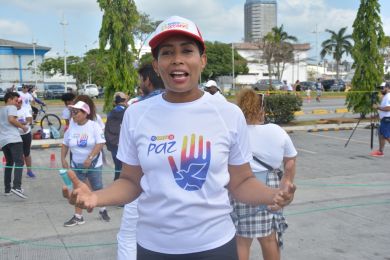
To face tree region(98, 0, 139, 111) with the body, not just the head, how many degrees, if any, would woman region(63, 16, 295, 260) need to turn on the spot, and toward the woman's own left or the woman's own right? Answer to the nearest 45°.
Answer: approximately 180°

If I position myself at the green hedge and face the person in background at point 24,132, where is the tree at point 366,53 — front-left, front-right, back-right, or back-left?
back-left

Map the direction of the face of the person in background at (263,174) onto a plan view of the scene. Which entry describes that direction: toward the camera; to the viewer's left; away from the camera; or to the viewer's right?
away from the camera

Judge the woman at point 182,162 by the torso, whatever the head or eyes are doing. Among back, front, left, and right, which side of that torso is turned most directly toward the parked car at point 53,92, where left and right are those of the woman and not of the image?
back

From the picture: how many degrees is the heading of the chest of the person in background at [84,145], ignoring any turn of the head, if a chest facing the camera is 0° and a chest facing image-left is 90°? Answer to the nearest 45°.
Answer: approximately 45°

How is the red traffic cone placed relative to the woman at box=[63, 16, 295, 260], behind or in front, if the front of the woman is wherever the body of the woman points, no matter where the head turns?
behind

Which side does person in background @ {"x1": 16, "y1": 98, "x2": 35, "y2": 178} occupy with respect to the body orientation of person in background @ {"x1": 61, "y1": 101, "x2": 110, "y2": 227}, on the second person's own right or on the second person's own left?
on the second person's own right

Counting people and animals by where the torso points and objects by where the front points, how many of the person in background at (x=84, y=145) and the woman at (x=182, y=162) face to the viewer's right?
0

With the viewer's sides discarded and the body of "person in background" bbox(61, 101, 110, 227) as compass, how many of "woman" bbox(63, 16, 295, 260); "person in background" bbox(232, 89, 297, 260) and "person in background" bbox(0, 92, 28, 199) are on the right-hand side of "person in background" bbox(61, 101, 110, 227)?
1

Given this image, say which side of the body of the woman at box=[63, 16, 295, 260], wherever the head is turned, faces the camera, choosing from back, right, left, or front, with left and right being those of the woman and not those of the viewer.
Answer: front

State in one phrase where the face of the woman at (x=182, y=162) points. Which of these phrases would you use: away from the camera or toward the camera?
toward the camera

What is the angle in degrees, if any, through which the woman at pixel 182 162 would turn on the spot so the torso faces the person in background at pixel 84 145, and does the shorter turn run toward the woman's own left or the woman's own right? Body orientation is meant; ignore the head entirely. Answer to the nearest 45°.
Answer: approximately 180°
